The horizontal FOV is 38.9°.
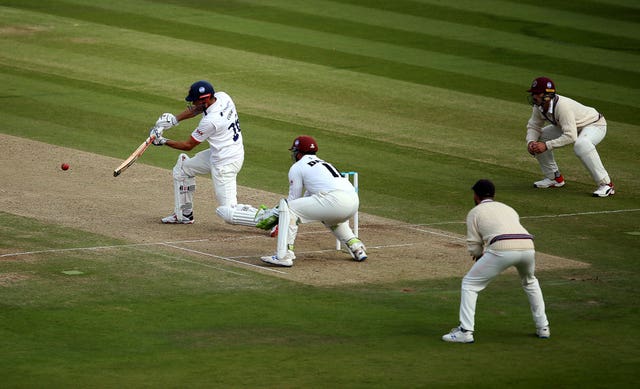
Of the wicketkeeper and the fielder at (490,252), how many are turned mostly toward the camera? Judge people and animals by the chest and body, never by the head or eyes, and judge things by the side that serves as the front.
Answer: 0

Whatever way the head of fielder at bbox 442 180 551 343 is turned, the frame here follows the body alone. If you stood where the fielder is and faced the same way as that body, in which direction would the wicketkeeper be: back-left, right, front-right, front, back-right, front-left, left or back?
front

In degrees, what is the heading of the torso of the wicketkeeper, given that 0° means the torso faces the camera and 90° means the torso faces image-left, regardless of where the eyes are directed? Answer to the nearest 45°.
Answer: approximately 135°

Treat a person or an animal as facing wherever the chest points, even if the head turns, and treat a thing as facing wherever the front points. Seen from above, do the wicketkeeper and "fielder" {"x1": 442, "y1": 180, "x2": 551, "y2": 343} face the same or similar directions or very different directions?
same or similar directions

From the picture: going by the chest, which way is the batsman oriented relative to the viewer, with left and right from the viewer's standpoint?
facing to the left of the viewer

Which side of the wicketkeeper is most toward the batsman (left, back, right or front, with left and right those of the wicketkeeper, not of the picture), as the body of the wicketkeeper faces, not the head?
front

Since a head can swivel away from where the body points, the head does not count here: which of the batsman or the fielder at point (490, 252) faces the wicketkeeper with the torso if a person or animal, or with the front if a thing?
the fielder

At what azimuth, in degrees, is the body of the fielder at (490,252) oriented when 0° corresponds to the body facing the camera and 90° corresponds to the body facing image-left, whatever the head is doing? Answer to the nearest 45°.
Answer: approximately 135°

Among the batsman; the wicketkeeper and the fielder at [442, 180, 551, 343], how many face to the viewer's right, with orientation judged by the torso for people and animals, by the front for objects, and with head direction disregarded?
0

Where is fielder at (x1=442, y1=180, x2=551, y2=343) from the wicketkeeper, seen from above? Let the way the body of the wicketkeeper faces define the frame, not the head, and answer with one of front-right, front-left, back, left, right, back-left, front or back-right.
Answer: back
